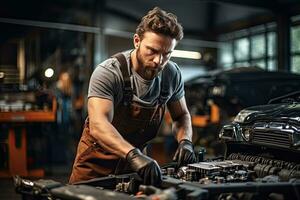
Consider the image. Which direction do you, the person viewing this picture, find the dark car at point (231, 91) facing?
facing the viewer and to the left of the viewer

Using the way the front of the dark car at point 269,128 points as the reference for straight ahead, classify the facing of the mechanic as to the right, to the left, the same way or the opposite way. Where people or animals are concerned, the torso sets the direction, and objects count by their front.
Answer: to the left

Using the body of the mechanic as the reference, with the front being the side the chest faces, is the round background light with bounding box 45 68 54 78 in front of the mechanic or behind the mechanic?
behind

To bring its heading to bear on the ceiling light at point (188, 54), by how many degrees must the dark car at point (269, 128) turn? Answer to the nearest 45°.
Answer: approximately 135° to its right

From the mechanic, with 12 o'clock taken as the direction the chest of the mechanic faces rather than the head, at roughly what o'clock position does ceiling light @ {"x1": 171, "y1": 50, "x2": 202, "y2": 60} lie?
The ceiling light is roughly at 8 o'clock from the mechanic.

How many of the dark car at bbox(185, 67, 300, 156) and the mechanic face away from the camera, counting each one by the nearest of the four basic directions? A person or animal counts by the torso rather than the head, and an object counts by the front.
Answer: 0

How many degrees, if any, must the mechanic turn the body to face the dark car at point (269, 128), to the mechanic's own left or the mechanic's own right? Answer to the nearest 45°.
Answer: approximately 45° to the mechanic's own left

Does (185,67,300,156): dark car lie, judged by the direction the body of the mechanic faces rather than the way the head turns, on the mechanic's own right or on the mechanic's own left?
on the mechanic's own left

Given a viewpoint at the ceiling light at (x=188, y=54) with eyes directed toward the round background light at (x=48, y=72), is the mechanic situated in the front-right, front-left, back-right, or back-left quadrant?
front-left

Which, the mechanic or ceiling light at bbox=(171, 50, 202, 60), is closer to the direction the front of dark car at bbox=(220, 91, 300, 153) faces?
the mechanic

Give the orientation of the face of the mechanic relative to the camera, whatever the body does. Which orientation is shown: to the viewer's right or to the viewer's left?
to the viewer's right
